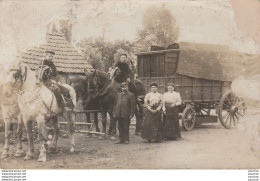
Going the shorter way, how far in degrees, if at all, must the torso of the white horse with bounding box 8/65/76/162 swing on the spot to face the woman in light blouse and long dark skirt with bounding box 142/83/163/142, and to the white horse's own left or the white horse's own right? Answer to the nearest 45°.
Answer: approximately 135° to the white horse's own left

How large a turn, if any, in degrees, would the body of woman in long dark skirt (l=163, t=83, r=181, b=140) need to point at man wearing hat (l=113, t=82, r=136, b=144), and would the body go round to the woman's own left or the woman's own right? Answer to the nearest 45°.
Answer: approximately 90° to the woman's own right

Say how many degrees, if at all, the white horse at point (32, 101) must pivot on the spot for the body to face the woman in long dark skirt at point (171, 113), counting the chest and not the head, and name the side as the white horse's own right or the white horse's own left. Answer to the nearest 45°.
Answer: approximately 135° to the white horse's own left

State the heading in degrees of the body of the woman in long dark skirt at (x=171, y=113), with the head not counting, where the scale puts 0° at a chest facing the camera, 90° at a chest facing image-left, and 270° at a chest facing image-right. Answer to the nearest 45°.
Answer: approximately 0°

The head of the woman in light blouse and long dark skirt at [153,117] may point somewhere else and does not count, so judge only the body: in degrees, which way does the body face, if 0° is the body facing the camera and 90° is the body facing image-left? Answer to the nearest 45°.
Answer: approximately 0°

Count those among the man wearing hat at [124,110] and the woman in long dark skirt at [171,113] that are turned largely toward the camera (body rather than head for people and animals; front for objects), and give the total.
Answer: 2

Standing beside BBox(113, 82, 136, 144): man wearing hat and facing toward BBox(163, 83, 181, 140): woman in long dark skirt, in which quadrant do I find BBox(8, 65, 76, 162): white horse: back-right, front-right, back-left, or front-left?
back-right
